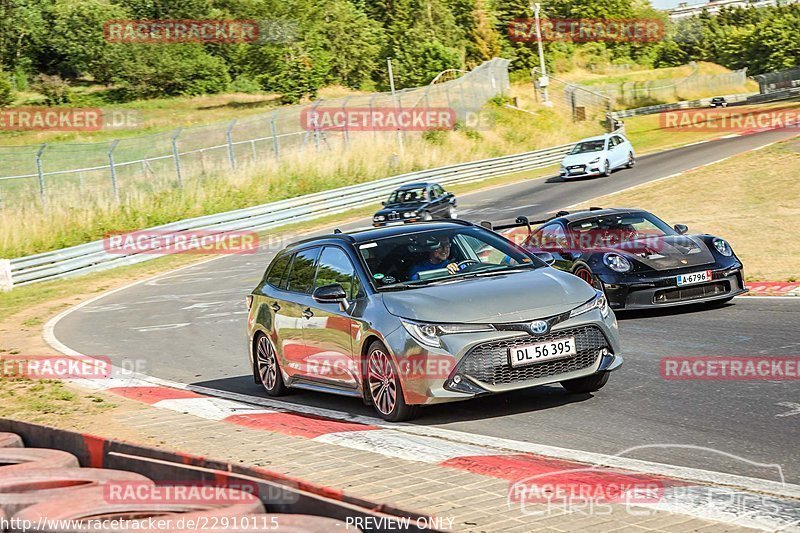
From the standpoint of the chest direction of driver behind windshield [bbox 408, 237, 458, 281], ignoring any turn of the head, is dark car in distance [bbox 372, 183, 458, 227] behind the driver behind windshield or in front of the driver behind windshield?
behind

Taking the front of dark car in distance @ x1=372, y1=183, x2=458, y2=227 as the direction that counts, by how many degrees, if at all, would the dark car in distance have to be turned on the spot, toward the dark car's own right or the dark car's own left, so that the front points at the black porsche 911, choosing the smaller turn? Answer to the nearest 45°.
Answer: approximately 45° to the dark car's own left

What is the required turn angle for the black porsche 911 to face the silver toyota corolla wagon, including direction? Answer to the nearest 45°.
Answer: approximately 45° to its right

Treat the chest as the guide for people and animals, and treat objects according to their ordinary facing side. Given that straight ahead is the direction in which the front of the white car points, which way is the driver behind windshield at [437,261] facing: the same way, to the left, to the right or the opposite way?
to the left

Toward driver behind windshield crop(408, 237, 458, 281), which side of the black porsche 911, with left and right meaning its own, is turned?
right

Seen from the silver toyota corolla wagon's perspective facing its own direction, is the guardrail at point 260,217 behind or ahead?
behind

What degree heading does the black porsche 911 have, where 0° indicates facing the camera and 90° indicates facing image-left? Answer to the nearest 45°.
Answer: approximately 315°

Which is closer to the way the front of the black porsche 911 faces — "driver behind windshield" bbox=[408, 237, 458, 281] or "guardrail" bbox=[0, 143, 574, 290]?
the driver behind windshield

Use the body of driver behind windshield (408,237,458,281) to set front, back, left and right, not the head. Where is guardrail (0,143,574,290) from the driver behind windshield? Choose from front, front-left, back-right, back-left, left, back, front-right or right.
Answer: back-left

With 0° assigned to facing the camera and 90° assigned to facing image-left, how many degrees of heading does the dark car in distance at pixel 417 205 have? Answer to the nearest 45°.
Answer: approximately 45°
